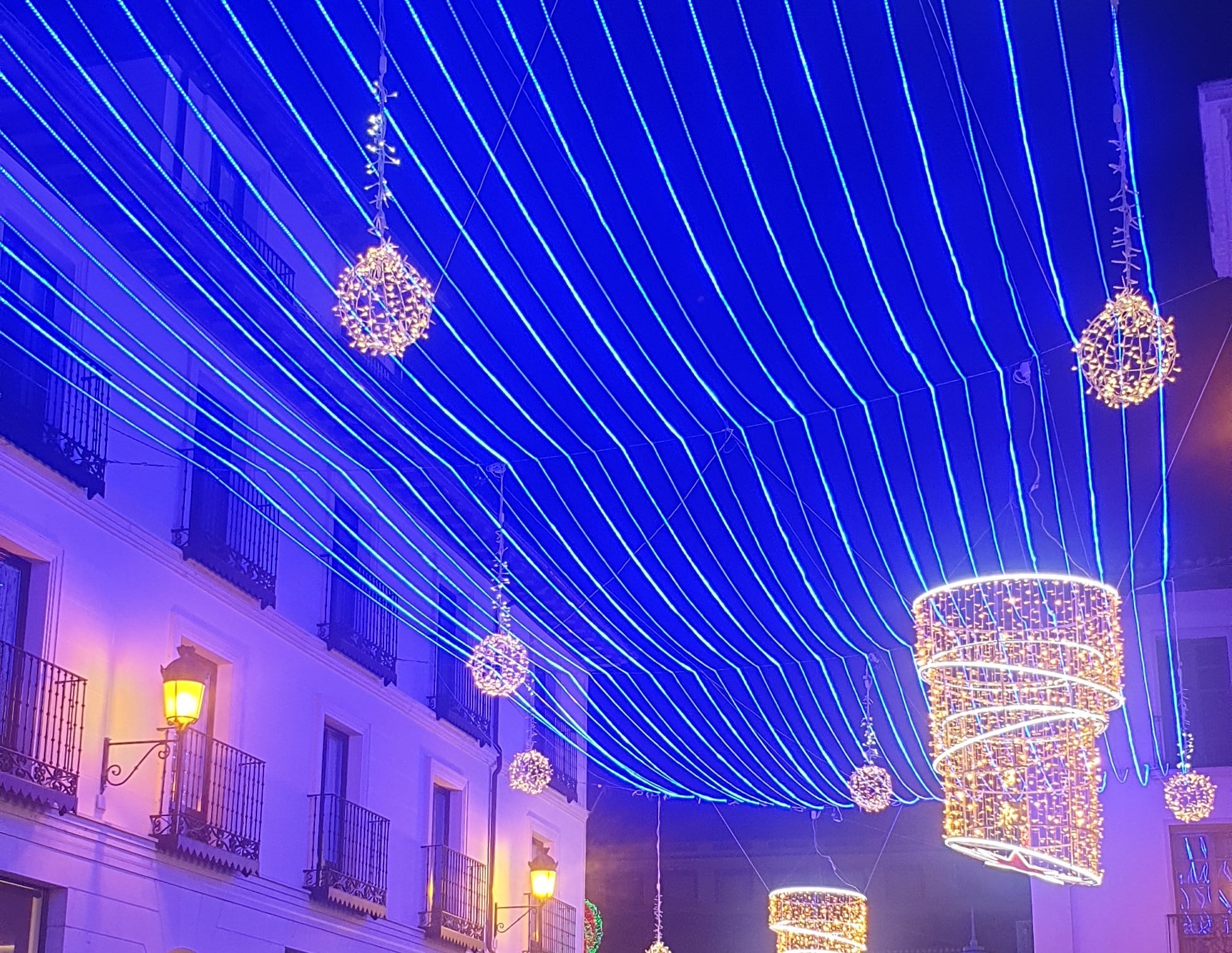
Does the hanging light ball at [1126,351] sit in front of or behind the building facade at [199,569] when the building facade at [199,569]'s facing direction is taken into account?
in front

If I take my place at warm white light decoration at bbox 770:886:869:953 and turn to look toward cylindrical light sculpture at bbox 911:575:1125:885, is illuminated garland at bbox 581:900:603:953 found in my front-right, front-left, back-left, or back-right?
back-right

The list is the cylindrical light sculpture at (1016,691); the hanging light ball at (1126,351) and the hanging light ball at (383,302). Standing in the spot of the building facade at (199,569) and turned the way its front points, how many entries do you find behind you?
0

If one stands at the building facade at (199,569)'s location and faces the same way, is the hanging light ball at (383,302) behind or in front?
in front

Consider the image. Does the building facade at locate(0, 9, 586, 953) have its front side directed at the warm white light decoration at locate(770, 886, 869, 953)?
no

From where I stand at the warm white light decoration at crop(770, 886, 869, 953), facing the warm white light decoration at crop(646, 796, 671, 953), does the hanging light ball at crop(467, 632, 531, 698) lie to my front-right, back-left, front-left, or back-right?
back-left

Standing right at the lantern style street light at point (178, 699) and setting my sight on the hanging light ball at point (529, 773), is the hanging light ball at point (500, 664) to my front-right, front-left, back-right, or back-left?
front-right

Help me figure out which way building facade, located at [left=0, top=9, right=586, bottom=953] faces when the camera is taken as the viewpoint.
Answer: facing the viewer and to the right of the viewer

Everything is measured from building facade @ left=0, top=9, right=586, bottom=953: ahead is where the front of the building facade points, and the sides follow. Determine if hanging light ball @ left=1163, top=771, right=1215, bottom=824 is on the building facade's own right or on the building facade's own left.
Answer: on the building facade's own left

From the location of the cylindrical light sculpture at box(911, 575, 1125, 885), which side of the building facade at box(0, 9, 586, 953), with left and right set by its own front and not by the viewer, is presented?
front

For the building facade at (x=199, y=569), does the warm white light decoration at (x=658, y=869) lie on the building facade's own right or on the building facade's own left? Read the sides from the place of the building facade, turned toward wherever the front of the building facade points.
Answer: on the building facade's own left

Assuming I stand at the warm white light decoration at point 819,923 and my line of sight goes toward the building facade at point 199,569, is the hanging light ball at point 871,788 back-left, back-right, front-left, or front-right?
front-left

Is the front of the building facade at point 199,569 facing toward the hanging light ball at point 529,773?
no

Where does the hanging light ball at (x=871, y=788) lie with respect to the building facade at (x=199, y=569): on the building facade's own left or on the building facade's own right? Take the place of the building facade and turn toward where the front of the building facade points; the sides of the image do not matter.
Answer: on the building facade's own left
